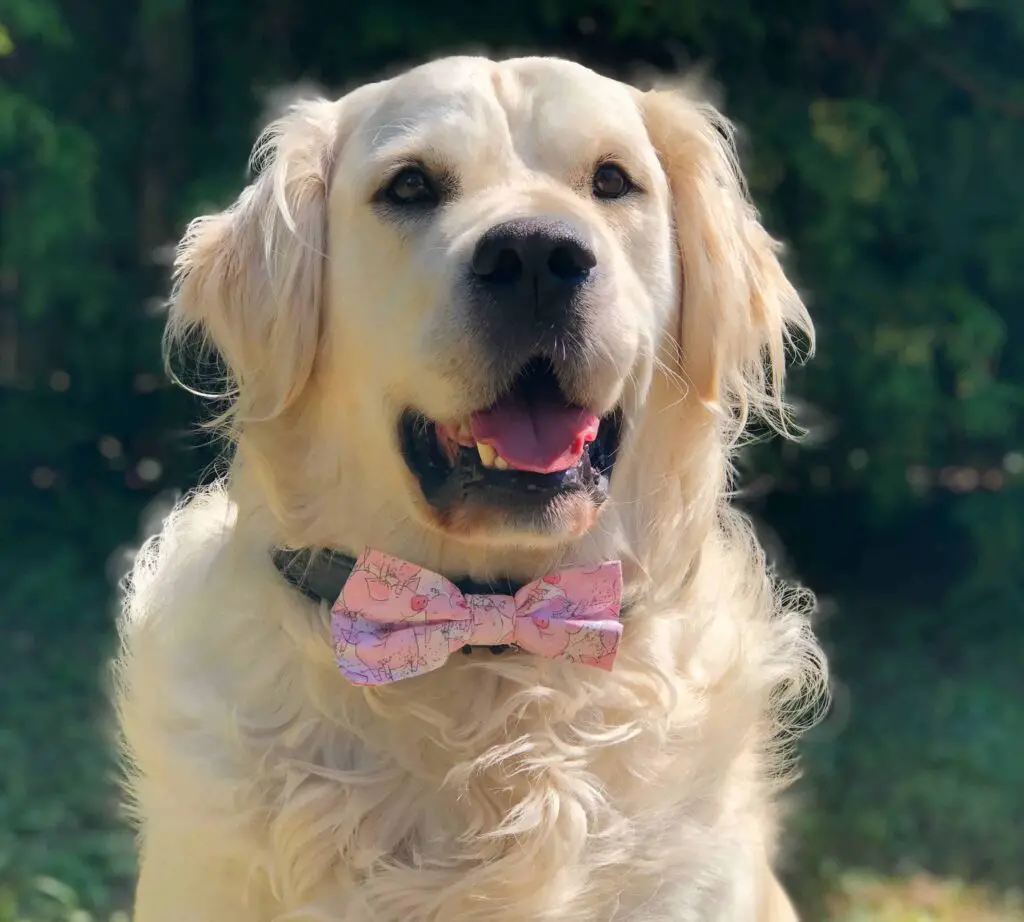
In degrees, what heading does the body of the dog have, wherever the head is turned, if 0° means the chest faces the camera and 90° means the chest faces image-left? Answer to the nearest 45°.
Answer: approximately 0°
